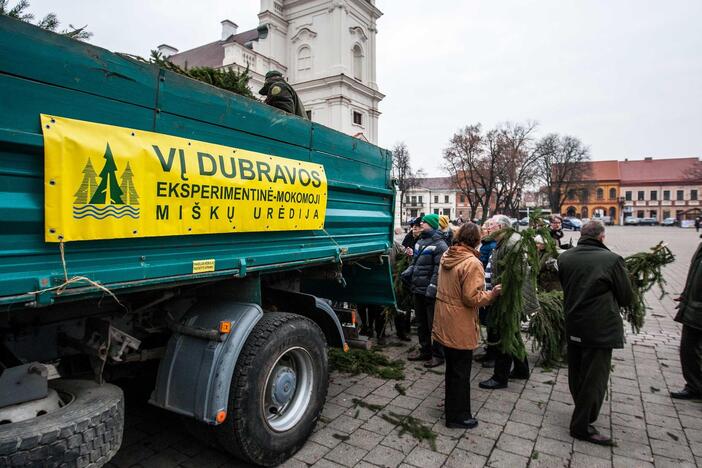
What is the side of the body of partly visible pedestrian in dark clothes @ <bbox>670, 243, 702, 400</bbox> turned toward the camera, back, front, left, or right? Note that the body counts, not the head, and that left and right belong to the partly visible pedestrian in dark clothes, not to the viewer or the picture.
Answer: left

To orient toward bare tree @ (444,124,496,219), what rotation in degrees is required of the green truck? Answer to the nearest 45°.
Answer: approximately 180°

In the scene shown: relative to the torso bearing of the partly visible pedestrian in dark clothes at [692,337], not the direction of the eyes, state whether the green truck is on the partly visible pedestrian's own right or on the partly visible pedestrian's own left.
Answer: on the partly visible pedestrian's own left

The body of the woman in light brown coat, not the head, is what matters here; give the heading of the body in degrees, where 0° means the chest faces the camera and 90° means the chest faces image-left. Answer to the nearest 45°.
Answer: approximately 225°

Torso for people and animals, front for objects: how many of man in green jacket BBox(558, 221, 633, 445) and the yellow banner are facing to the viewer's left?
0

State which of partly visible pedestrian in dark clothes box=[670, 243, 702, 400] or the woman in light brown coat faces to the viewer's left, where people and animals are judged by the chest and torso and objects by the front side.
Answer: the partly visible pedestrian in dark clothes

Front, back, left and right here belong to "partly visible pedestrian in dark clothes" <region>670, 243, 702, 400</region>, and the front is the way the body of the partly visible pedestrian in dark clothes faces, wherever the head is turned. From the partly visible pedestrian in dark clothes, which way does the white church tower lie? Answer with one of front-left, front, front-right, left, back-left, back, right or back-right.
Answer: front-right

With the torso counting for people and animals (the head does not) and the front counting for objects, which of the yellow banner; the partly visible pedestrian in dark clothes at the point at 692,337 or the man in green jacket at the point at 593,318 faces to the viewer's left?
the partly visible pedestrian in dark clothes

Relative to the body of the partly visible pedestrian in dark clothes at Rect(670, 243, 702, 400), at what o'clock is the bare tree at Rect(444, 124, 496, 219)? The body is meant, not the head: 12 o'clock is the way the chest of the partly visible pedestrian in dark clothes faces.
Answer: The bare tree is roughly at 2 o'clock from the partly visible pedestrian in dark clothes.

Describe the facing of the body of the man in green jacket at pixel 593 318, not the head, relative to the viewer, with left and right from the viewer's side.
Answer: facing away from the viewer and to the right of the viewer

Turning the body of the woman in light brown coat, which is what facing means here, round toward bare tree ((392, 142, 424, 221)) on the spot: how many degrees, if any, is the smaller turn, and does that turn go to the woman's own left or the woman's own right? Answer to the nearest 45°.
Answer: approximately 45° to the woman's own left

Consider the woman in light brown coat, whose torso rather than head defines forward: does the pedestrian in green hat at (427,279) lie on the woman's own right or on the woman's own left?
on the woman's own left
